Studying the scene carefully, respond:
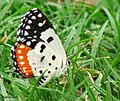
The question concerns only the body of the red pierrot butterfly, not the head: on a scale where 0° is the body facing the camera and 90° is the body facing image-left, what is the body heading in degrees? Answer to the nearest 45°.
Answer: approximately 270°
